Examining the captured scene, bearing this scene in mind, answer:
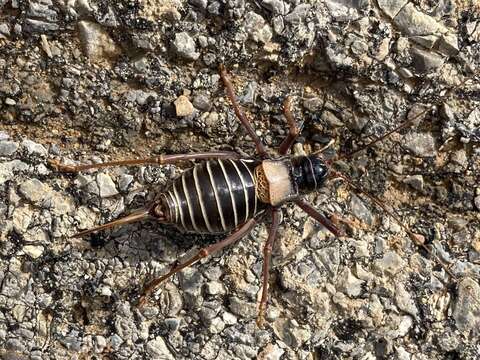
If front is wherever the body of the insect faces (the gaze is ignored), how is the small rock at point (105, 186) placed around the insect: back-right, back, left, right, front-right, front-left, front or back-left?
back

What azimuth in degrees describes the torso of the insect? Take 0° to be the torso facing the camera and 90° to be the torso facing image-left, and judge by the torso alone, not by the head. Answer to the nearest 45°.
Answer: approximately 270°

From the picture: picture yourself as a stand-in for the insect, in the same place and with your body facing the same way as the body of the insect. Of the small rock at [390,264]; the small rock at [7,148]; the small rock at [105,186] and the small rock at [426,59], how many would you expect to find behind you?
2

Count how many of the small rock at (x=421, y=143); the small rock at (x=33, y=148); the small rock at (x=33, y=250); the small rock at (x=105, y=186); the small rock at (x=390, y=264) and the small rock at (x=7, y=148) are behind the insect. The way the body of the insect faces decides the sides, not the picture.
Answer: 4

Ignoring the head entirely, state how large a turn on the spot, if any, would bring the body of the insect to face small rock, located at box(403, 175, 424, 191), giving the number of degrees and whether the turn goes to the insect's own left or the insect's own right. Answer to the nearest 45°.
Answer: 0° — it already faces it

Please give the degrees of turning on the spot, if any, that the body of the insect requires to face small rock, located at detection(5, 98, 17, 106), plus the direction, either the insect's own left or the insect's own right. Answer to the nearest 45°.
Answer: approximately 180°

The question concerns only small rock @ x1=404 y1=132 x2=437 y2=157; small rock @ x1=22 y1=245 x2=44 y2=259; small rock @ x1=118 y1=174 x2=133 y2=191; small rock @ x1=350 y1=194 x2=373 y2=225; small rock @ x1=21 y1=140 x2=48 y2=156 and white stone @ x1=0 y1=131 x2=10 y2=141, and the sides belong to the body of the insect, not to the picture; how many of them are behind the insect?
4

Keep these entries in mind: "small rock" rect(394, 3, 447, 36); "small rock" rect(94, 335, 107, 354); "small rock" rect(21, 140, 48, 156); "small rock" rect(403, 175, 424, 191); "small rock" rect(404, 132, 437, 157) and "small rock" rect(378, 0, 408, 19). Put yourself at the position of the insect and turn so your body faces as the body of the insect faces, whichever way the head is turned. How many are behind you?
2

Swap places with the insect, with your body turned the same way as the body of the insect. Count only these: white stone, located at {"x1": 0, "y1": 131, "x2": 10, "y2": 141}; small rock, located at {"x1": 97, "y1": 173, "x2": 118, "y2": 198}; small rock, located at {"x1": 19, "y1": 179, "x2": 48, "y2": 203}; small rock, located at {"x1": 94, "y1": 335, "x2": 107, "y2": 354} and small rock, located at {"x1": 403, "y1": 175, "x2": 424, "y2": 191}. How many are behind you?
4

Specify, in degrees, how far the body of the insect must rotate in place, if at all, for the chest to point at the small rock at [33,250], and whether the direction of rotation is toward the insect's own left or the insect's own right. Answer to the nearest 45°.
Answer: approximately 180°

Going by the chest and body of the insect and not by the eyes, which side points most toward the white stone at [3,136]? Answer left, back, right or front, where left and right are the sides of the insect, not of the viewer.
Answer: back

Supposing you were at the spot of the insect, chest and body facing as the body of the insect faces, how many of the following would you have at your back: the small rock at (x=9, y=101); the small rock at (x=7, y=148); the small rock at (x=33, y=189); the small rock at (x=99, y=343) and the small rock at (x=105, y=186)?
5
